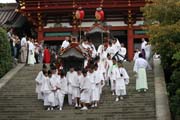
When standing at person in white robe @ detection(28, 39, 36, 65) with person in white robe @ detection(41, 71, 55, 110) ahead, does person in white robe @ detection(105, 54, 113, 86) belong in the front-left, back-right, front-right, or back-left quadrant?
front-left

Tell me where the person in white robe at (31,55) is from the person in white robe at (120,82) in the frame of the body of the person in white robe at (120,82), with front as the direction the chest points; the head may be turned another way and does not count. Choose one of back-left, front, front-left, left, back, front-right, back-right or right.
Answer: back-right

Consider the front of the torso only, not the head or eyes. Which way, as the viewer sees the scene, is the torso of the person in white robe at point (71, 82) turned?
toward the camera

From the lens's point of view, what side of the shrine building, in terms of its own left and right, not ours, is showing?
front

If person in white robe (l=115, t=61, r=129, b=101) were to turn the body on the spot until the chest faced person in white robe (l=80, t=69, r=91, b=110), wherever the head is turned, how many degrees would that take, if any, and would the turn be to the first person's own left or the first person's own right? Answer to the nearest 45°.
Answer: approximately 90° to the first person's own right

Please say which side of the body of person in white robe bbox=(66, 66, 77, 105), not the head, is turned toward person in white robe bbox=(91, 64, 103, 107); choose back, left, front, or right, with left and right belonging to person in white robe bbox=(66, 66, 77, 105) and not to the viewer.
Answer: left
